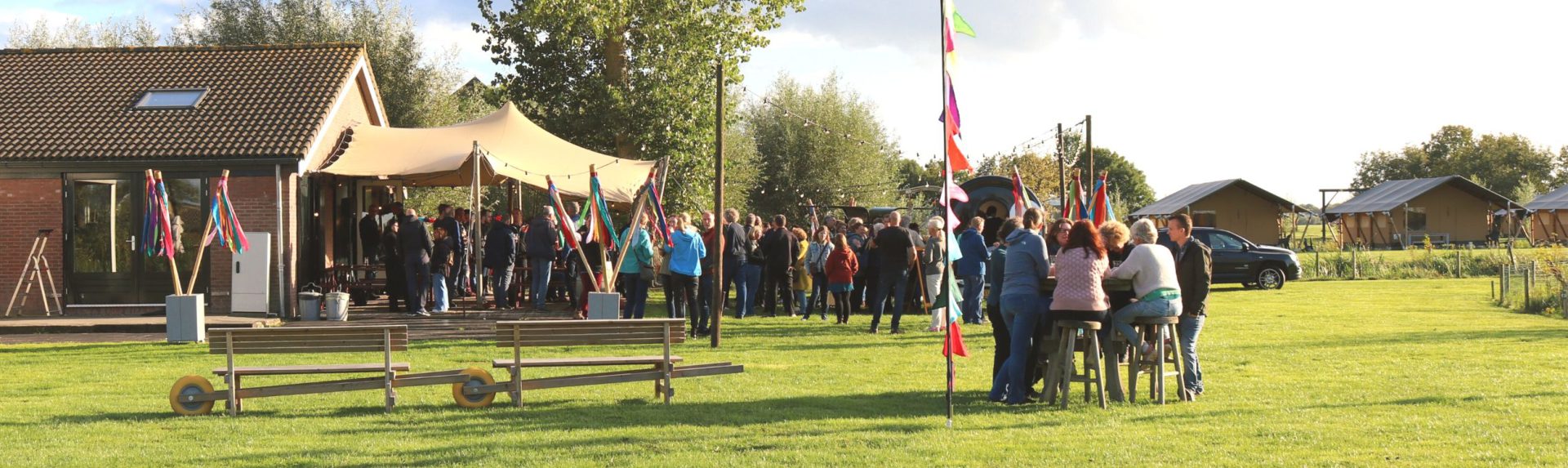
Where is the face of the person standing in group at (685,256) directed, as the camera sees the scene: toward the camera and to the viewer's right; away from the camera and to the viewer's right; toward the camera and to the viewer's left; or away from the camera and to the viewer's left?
away from the camera and to the viewer's left

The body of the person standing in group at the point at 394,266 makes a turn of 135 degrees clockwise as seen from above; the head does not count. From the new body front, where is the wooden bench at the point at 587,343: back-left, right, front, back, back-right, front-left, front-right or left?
front-left

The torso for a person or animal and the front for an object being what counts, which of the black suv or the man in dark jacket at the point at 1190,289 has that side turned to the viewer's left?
the man in dark jacket

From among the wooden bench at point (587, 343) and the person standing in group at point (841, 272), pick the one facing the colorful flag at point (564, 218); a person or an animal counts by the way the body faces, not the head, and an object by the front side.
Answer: the wooden bench

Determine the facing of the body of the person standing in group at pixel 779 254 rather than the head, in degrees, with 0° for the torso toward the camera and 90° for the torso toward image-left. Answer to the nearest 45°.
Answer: approximately 180°

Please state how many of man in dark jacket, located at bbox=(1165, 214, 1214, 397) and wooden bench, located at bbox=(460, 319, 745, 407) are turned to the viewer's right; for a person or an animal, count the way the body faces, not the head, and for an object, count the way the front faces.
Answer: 0

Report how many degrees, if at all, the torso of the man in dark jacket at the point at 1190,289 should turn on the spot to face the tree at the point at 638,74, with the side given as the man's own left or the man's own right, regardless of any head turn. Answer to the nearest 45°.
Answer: approximately 45° to the man's own right

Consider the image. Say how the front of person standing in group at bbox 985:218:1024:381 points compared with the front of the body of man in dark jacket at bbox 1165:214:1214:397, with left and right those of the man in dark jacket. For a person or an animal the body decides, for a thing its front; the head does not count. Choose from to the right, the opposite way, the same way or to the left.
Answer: the opposite way

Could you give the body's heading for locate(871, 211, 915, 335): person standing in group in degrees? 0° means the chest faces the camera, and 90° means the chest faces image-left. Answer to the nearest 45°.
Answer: approximately 180°

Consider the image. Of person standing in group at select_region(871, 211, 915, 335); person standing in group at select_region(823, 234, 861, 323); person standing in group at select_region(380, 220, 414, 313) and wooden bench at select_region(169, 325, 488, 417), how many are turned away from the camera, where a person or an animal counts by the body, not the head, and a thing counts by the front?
3
